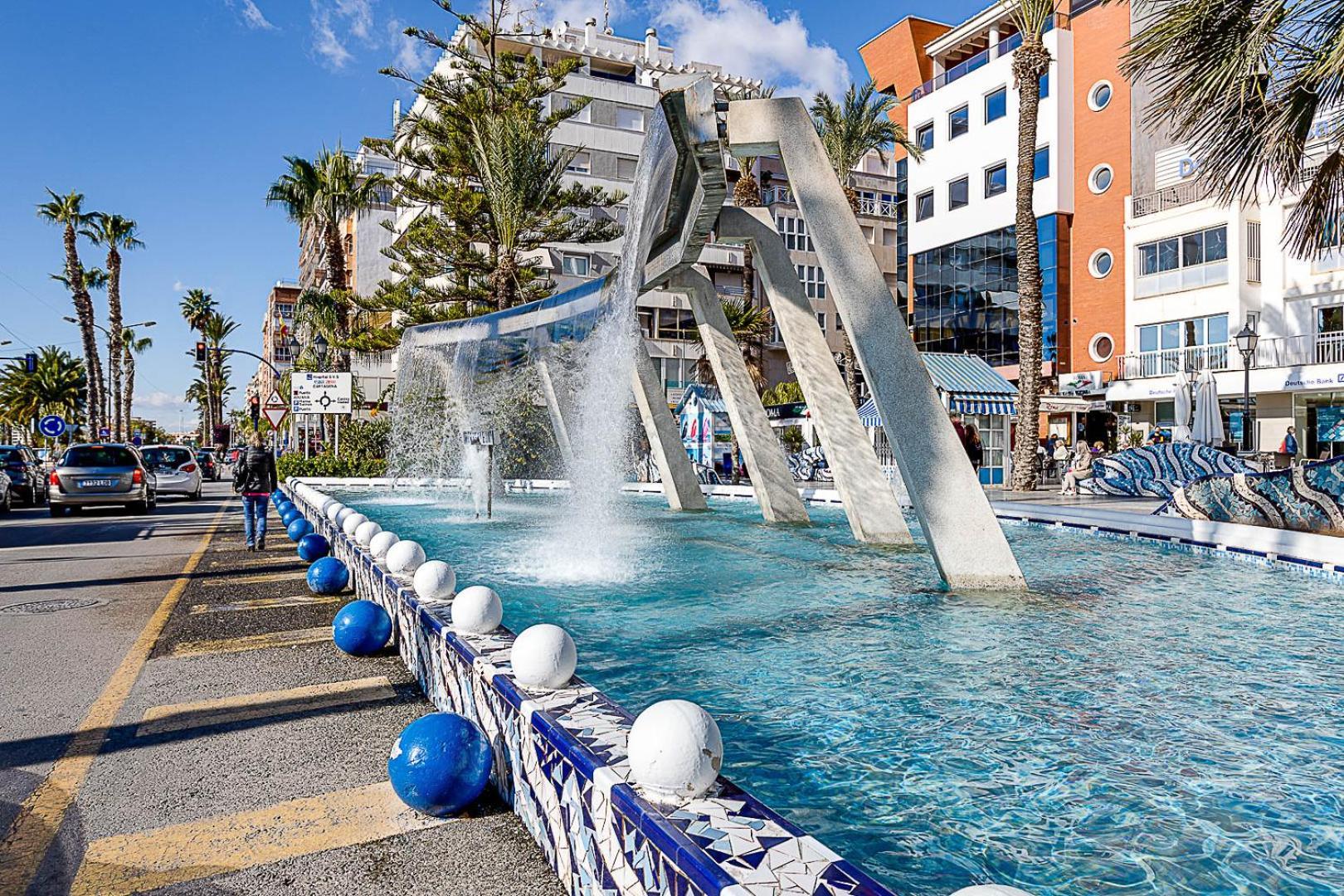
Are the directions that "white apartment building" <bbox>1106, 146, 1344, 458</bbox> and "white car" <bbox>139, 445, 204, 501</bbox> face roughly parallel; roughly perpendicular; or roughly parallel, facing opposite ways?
roughly perpendicular

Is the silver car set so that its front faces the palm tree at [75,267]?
yes

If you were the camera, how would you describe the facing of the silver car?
facing away from the viewer

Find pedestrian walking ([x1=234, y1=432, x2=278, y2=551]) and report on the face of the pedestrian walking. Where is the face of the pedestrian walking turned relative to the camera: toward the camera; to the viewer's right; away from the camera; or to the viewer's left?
away from the camera

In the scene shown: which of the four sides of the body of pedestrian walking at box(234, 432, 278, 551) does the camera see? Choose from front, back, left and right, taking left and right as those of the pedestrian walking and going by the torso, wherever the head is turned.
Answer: back

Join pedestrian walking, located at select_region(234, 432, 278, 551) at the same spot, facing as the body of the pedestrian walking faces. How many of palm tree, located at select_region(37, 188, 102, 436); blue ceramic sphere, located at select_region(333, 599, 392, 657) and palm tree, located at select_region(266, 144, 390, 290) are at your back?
1

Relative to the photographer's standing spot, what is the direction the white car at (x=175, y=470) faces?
facing away from the viewer

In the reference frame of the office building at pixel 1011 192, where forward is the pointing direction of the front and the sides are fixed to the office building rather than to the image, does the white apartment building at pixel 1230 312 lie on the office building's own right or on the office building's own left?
on the office building's own left

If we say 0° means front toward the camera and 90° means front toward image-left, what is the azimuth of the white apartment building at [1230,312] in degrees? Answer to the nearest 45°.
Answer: approximately 45°

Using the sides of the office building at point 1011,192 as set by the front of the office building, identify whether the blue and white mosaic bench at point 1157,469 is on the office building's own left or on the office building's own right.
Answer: on the office building's own left

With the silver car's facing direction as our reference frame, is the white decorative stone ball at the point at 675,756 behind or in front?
behind

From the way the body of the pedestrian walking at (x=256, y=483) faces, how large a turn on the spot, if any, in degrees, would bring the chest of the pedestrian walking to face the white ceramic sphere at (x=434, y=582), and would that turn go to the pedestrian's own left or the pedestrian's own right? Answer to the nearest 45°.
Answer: approximately 180°

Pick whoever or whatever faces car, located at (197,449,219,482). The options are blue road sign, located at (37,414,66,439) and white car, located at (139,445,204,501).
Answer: the white car

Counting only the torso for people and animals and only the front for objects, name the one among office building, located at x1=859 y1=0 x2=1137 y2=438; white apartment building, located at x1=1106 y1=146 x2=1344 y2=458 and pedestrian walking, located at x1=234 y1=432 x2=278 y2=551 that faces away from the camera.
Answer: the pedestrian walking

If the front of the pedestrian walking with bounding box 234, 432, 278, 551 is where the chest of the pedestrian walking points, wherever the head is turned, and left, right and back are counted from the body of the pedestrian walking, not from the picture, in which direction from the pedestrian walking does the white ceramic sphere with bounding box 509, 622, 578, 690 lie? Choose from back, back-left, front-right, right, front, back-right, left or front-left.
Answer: back
